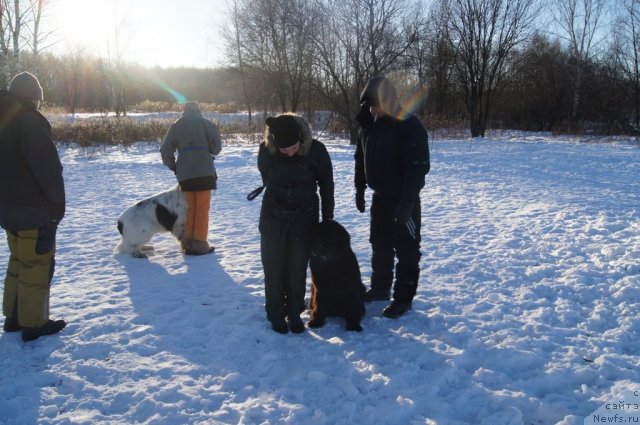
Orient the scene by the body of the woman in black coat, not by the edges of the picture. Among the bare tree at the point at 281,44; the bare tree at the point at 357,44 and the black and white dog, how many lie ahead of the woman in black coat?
0

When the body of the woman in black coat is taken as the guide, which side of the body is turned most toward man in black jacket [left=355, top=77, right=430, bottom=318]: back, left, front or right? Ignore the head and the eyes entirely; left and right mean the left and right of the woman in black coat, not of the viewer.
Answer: left

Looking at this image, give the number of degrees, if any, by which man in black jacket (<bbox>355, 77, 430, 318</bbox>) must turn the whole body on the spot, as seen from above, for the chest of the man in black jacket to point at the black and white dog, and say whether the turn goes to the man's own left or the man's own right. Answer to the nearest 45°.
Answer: approximately 90° to the man's own right

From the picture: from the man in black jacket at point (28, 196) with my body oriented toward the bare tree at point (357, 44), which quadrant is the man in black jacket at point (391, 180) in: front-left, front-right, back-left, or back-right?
front-right

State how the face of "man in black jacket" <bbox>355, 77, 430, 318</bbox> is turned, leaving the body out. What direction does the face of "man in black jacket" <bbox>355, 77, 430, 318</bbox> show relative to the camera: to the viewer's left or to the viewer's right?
to the viewer's left

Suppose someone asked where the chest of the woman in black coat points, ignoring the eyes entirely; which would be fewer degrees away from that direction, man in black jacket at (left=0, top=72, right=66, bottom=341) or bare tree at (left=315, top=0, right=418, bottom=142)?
the man in black jacket

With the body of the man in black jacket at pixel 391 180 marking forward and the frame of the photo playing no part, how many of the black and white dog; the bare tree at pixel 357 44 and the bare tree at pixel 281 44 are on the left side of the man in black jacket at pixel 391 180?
0

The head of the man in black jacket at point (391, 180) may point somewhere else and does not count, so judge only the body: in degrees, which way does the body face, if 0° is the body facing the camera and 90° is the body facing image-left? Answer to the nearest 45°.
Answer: approximately 45°

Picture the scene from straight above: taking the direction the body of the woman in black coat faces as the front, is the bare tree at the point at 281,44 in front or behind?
behind

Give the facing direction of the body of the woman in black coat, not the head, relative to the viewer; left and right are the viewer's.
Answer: facing the viewer

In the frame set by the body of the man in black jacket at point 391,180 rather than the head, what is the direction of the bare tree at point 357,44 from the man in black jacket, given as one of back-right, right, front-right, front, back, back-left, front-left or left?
back-right

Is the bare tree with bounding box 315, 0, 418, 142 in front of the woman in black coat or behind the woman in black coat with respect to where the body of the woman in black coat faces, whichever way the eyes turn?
behind

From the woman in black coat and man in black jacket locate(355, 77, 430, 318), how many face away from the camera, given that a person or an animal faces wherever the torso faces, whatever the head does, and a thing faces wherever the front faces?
0
